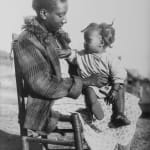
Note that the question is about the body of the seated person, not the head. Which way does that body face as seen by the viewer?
to the viewer's right
